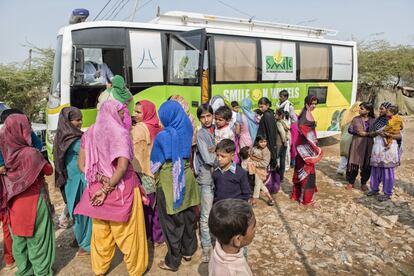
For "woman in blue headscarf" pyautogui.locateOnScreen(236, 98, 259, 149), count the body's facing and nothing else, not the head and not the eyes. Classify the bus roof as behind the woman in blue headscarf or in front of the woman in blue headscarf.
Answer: in front

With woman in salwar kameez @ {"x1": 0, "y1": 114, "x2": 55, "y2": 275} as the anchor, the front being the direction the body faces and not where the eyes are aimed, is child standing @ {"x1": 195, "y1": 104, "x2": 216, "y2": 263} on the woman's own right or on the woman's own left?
on the woman's own right

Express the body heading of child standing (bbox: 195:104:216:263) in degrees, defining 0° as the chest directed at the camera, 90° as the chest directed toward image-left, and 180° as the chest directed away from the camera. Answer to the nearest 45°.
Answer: approximately 315°

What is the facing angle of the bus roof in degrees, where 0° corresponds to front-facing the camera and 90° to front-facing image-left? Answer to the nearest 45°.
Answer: approximately 45°

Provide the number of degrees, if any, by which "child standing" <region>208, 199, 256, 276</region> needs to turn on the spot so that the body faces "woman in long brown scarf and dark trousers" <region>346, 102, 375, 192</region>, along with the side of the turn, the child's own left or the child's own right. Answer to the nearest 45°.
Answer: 0° — they already face them

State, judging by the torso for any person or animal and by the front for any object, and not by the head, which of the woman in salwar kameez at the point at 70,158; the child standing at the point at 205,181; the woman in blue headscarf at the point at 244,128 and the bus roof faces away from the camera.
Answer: the woman in blue headscarf at the point at 244,128

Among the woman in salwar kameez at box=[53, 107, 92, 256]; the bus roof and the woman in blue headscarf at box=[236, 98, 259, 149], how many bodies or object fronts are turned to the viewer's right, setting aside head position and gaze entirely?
1

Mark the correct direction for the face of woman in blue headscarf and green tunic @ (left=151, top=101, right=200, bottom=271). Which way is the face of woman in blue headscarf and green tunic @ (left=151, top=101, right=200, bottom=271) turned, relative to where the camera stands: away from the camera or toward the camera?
away from the camera

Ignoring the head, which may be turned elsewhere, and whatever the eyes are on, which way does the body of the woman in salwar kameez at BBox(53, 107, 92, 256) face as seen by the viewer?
to the viewer's right

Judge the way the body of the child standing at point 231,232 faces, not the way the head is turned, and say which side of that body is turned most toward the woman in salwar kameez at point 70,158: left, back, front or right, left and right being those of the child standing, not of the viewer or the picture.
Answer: left

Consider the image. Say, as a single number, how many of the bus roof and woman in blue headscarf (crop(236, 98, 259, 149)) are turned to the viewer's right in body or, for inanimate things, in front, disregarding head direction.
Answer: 0

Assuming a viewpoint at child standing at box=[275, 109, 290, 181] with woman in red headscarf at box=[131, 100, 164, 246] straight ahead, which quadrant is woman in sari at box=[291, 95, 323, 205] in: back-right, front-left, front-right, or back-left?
front-left

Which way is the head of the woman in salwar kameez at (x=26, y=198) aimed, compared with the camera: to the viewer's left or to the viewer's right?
to the viewer's right
